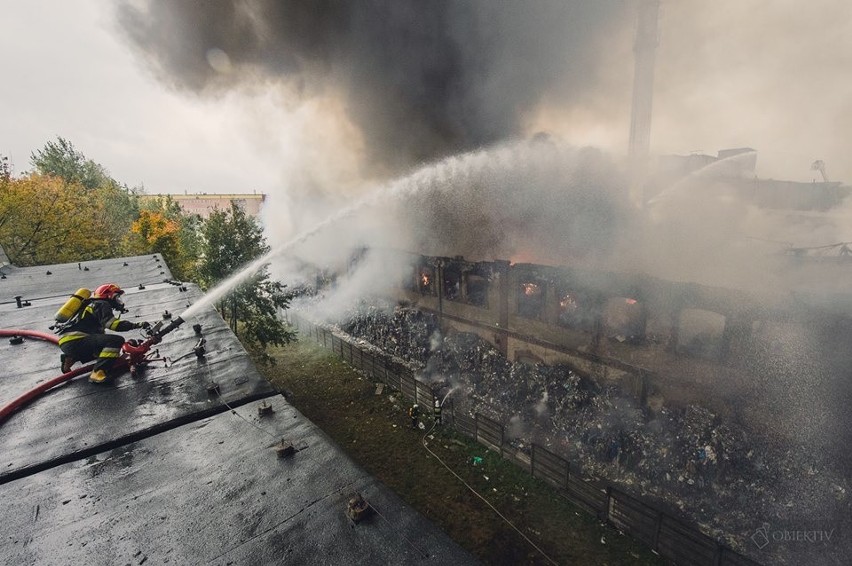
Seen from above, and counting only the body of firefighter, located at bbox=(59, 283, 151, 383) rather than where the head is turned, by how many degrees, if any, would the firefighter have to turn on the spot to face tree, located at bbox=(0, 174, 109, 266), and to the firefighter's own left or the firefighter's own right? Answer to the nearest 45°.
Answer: approximately 90° to the firefighter's own left

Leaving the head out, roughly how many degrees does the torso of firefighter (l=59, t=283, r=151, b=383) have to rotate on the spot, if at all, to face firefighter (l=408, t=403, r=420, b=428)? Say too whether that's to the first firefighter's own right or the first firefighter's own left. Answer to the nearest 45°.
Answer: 0° — they already face them

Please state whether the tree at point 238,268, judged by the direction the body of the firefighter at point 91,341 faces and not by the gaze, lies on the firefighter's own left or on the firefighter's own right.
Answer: on the firefighter's own left

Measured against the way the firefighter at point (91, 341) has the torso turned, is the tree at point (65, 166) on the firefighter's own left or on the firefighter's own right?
on the firefighter's own left

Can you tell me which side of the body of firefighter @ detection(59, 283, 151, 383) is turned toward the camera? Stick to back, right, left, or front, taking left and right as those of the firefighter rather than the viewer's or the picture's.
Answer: right

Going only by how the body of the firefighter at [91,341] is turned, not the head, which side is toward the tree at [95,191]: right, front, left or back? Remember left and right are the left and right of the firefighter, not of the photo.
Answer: left

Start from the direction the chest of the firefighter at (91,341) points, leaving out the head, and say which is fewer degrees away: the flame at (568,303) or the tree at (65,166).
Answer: the flame
